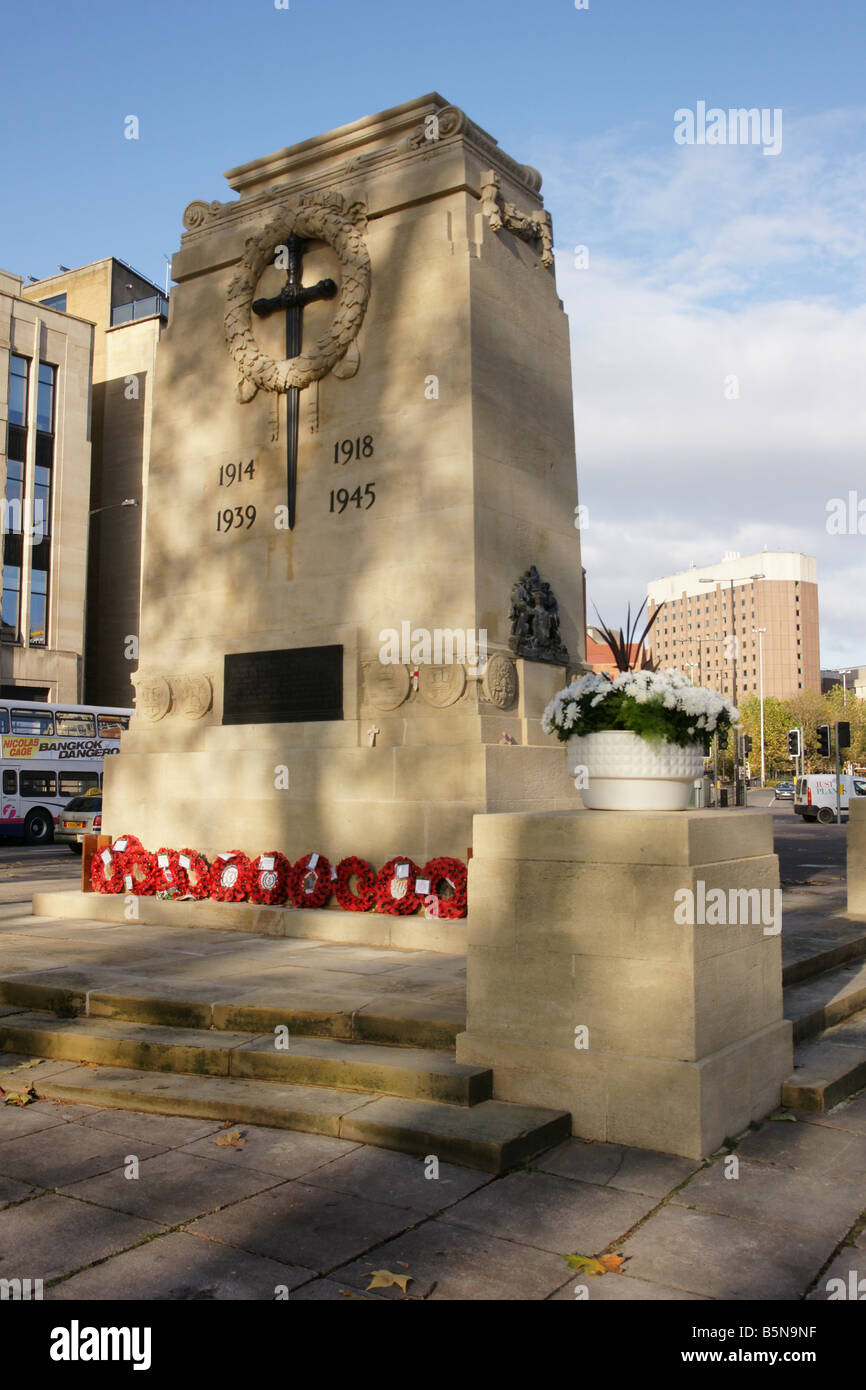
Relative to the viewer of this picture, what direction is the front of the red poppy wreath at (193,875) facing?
facing the viewer and to the left of the viewer

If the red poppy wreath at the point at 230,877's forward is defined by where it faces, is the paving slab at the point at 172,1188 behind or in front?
in front

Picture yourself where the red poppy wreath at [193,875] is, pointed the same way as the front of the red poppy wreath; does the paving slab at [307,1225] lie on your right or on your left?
on your left

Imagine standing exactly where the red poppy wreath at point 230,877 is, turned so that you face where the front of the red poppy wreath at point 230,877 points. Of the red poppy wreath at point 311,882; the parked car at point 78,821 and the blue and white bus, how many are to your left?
1

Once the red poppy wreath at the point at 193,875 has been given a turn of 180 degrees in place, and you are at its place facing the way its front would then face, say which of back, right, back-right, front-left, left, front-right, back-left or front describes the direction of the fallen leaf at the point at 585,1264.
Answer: back-right

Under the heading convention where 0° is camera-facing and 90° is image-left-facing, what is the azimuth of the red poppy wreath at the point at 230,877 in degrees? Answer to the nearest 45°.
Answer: approximately 45°

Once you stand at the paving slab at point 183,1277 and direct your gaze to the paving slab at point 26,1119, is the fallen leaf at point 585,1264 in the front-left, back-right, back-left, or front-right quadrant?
back-right

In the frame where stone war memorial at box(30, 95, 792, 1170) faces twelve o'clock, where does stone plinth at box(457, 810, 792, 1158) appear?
The stone plinth is roughly at 10 o'clock from the stone war memorial.
